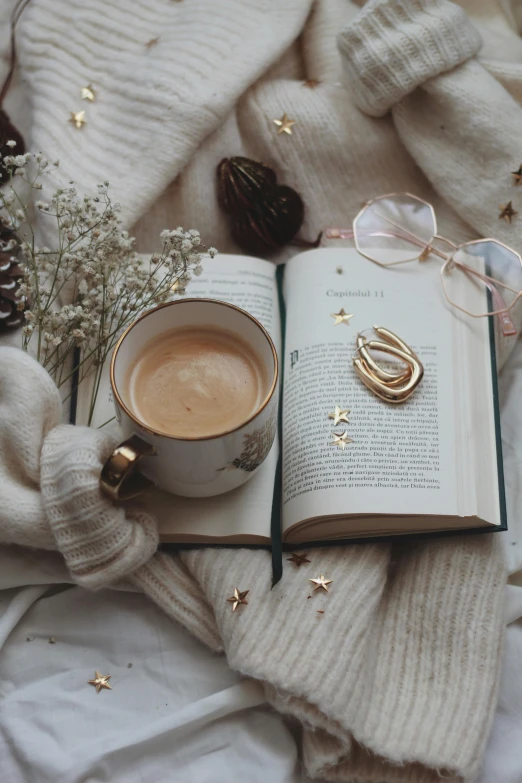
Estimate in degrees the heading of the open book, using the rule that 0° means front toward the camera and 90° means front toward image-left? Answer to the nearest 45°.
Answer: approximately 0°
